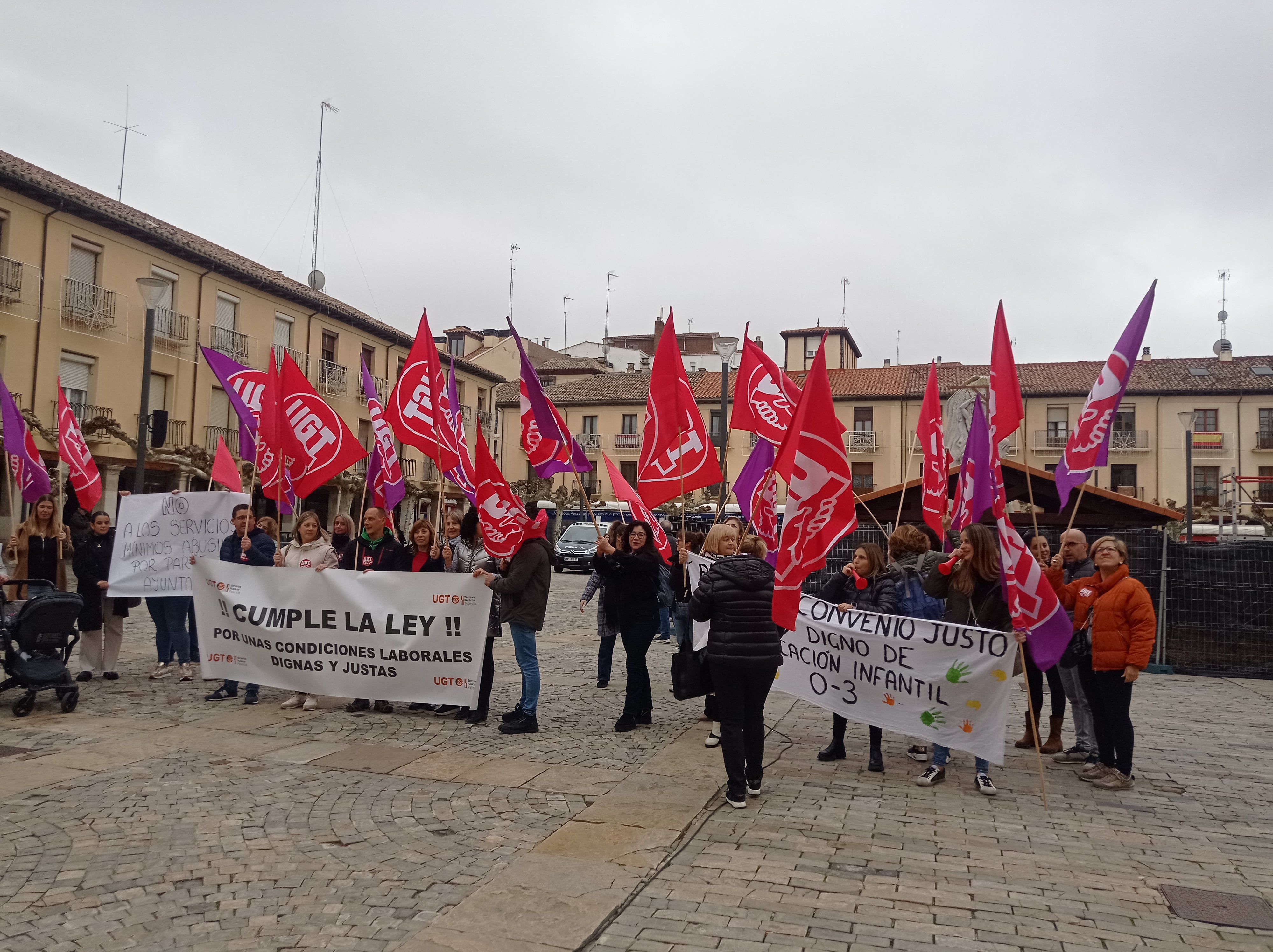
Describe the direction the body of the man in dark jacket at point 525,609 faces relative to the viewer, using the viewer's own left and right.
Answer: facing to the left of the viewer

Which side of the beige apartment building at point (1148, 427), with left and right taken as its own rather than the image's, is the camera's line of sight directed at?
front

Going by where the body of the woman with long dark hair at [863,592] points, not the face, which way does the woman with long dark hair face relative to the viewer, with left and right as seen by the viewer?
facing the viewer and to the left of the viewer

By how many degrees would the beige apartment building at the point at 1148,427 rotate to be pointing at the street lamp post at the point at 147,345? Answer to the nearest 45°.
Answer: approximately 45° to its right

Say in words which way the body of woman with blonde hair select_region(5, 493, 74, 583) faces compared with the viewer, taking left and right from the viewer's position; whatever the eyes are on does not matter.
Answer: facing the viewer

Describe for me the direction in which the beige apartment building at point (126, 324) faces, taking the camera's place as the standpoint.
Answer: facing the viewer and to the right of the viewer

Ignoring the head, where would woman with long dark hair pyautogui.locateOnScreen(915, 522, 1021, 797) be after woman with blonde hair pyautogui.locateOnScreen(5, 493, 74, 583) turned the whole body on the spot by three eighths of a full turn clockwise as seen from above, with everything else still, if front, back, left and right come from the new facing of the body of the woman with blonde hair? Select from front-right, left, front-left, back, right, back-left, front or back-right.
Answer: back

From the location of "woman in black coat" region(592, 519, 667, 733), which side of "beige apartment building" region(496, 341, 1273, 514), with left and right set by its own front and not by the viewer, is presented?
front

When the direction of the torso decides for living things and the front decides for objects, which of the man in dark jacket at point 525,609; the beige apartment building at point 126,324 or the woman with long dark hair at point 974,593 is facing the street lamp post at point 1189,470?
the beige apartment building

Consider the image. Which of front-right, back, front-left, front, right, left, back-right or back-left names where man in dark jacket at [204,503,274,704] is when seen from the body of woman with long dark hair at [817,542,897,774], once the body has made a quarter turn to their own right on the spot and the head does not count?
front-left

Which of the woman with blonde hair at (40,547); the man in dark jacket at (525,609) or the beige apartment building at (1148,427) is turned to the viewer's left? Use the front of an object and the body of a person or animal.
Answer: the man in dark jacket

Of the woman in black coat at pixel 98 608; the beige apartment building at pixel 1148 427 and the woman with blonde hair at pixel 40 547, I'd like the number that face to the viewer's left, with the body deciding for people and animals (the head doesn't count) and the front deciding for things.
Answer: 0

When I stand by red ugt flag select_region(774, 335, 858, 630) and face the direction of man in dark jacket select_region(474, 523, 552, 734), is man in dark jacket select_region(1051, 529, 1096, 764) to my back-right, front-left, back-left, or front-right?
back-right

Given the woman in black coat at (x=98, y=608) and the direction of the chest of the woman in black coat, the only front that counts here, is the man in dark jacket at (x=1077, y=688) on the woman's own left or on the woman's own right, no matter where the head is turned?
on the woman's own left
